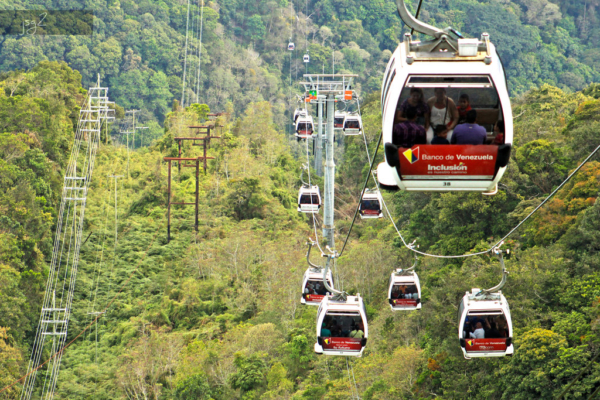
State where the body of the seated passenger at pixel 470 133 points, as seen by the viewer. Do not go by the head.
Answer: away from the camera

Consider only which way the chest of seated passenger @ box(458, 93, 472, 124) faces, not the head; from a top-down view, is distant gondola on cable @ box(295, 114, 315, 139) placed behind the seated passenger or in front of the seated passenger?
behind

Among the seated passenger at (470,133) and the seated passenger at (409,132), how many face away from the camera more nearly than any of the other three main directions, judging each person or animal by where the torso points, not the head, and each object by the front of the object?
2

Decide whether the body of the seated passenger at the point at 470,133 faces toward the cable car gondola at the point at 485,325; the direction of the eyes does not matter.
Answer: yes

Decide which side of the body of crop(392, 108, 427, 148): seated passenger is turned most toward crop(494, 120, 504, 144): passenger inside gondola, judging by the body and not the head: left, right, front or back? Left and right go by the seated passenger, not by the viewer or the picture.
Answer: right

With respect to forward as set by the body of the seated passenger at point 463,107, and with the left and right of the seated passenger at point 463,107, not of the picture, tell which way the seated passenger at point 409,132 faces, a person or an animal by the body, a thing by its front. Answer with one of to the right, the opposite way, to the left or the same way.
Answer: the opposite way

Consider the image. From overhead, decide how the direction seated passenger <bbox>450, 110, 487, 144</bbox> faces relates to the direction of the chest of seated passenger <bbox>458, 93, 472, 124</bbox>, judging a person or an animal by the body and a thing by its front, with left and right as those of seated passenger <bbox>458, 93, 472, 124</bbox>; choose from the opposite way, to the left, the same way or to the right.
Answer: the opposite way

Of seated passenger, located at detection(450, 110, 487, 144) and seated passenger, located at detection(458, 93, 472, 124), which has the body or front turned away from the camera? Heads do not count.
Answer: seated passenger, located at detection(450, 110, 487, 144)

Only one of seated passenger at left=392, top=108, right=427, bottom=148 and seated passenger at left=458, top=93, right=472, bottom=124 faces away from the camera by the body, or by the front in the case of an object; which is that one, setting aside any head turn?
seated passenger at left=392, top=108, right=427, bottom=148
